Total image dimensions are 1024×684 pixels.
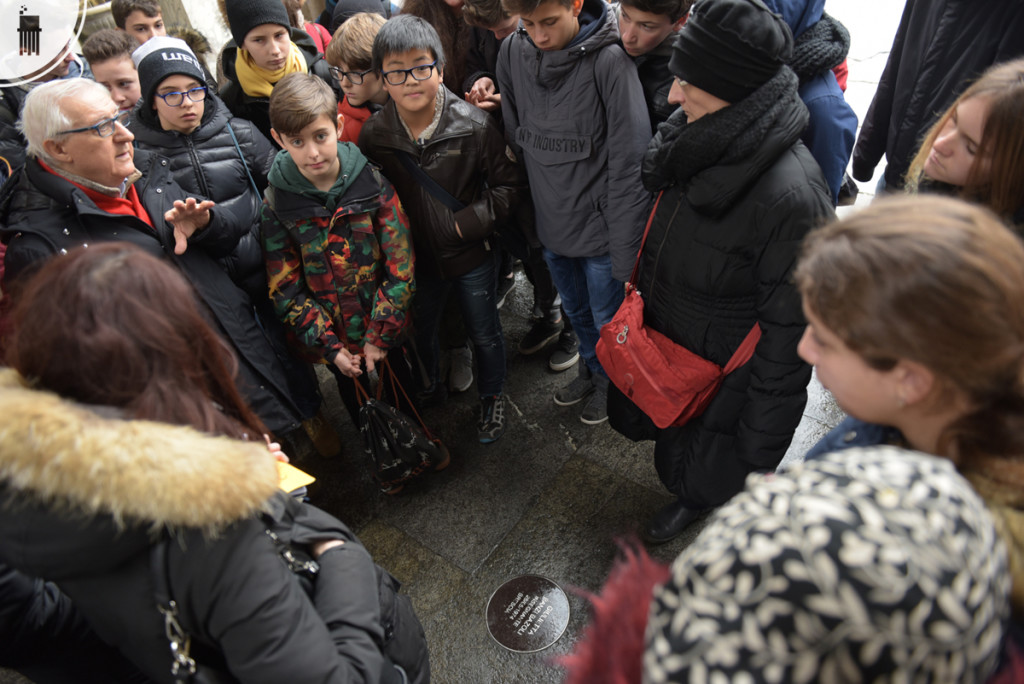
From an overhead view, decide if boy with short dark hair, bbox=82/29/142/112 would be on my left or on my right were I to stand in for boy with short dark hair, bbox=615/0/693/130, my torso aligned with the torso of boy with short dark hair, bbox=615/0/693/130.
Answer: on my right

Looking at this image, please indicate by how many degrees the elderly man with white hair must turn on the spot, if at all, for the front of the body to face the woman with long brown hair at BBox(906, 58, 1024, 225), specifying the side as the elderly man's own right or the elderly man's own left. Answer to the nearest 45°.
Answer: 0° — they already face them

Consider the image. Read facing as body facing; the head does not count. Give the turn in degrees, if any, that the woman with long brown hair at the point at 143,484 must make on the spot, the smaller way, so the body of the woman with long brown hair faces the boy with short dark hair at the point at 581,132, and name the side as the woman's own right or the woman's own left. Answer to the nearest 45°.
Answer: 0° — they already face them

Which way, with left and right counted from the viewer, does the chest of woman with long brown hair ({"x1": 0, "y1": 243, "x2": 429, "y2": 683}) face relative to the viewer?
facing away from the viewer and to the right of the viewer

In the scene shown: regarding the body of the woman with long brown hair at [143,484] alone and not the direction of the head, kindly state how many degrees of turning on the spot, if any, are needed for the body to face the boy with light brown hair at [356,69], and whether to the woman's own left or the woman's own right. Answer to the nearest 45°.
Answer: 0° — they already face them

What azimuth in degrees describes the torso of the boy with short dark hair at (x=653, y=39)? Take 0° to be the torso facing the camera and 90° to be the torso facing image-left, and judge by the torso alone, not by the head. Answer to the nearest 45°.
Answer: approximately 45°

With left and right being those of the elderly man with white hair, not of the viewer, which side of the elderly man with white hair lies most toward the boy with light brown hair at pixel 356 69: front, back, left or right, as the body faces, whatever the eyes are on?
left

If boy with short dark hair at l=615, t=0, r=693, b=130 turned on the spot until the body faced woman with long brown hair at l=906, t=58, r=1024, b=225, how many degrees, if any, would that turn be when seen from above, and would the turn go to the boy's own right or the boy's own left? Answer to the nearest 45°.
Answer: approximately 90° to the boy's own left

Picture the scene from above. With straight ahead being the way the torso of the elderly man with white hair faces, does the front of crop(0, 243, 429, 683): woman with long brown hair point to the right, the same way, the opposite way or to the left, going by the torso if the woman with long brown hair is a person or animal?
to the left
